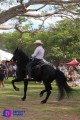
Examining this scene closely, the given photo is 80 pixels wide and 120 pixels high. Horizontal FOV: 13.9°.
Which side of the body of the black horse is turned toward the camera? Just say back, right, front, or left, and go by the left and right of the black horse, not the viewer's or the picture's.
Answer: left
